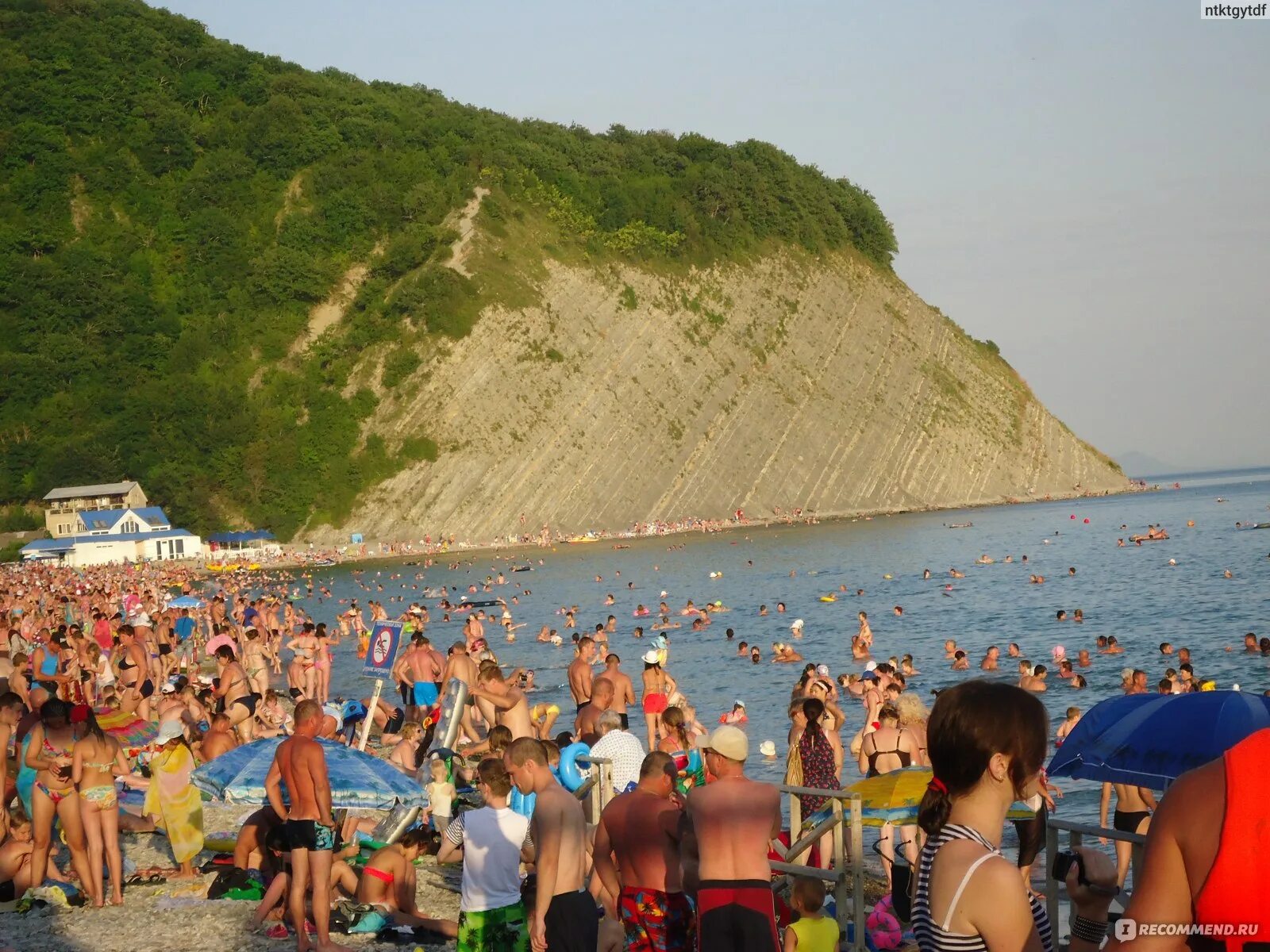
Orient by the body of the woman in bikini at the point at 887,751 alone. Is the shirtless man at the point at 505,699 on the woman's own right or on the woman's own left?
on the woman's own left

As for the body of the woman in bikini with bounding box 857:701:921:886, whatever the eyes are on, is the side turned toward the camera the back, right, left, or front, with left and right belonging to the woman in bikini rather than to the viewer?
back

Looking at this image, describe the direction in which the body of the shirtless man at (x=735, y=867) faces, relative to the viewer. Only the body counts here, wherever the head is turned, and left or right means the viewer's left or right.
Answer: facing away from the viewer

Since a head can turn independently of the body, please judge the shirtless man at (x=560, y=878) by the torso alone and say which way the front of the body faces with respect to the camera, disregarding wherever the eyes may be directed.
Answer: to the viewer's left

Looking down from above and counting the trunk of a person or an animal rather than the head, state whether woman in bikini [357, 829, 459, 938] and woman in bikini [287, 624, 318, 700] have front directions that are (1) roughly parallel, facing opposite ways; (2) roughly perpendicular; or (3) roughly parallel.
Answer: roughly perpendicular
